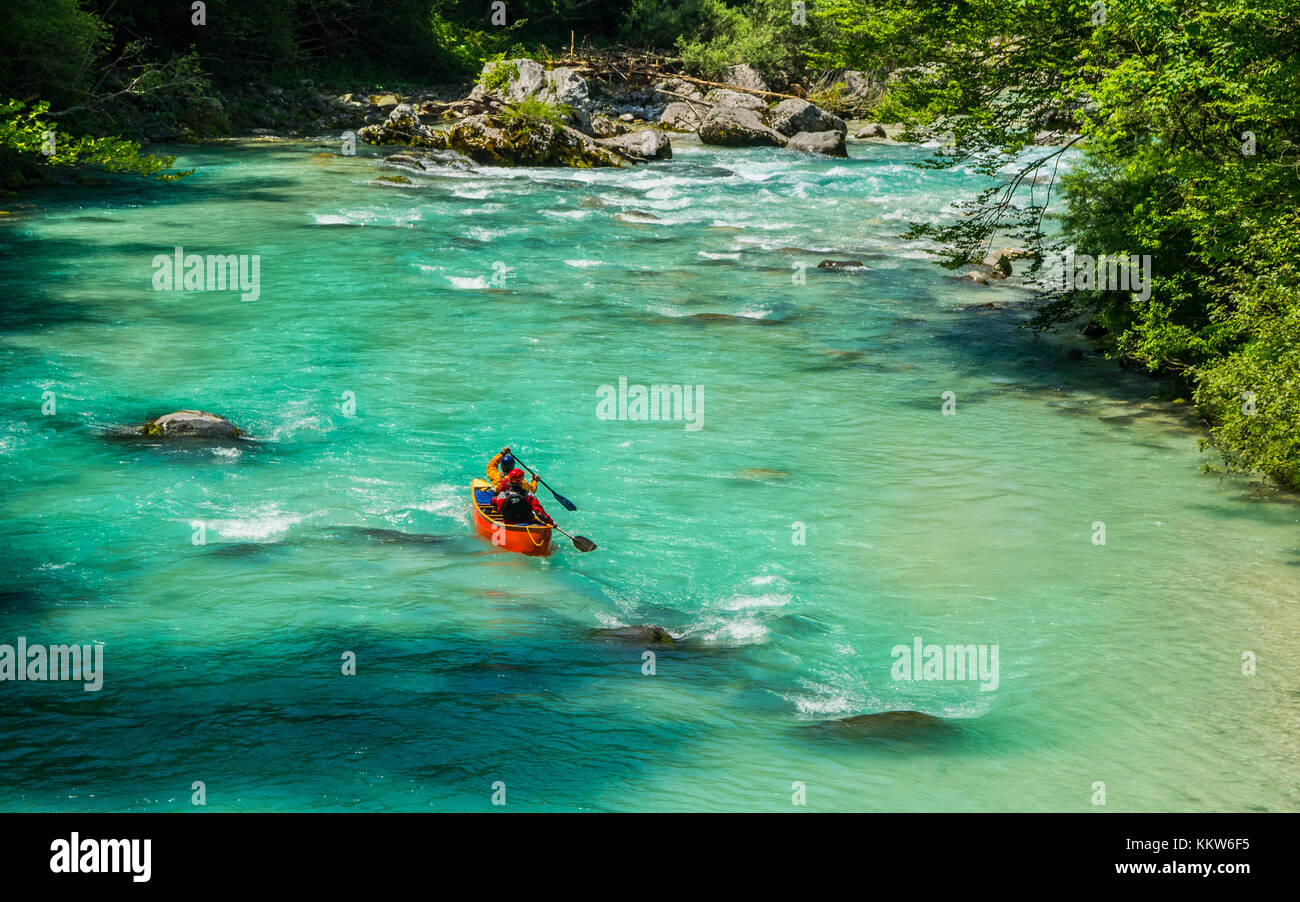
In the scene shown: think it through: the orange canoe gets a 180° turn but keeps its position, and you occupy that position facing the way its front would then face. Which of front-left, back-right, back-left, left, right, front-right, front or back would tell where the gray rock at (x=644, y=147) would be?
back-left

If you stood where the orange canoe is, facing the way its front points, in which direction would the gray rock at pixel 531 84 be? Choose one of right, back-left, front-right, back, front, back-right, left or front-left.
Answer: front-right

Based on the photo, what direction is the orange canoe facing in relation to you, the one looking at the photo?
facing away from the viewer and to the left of the viewer

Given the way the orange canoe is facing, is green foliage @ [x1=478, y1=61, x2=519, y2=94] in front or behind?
in front
